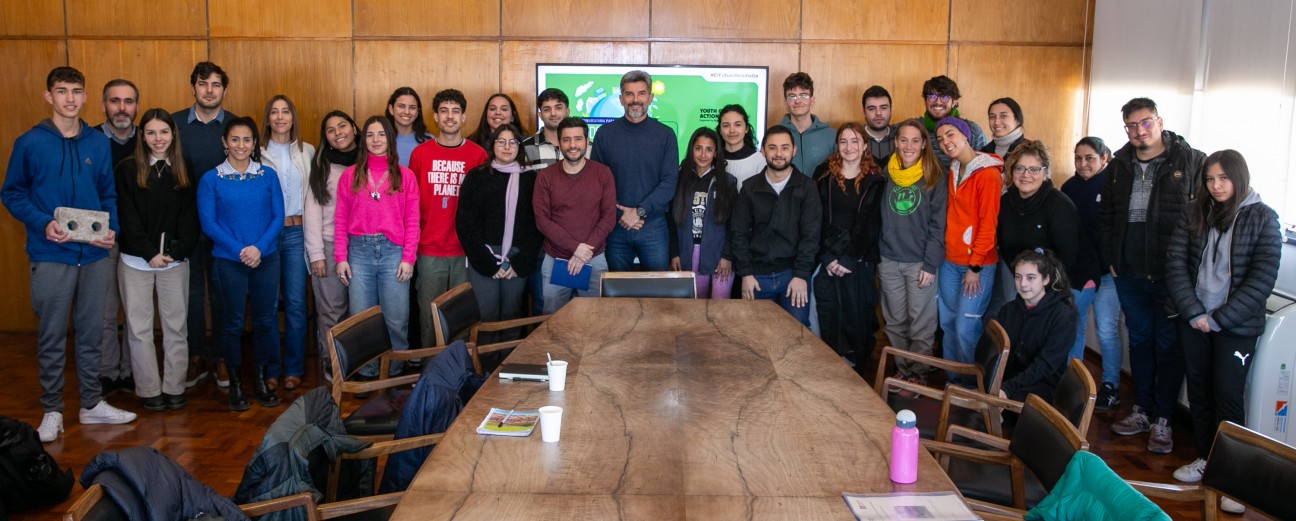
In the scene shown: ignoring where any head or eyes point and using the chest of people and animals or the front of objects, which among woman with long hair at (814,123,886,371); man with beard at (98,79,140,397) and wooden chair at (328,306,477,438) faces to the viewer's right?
the wooden chair

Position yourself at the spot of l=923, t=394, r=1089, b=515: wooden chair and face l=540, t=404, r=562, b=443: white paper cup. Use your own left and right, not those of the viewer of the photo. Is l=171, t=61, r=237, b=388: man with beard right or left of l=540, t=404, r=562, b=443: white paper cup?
right

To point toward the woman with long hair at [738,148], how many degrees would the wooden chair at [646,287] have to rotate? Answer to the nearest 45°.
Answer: approximately 135° to its left

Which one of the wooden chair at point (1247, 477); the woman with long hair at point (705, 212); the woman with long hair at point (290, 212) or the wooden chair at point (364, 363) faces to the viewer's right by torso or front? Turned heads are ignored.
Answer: the wooden chair at point (364, 363)

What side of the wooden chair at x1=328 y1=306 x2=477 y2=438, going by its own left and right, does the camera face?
right

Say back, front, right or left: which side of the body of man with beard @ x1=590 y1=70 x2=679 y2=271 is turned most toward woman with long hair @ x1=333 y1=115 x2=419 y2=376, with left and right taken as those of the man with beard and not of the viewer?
right

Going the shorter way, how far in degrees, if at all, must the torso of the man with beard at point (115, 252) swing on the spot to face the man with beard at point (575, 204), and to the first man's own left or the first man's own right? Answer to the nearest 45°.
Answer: approximately 45° to the first man's own left

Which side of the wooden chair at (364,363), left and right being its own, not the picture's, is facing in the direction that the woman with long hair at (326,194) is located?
left
